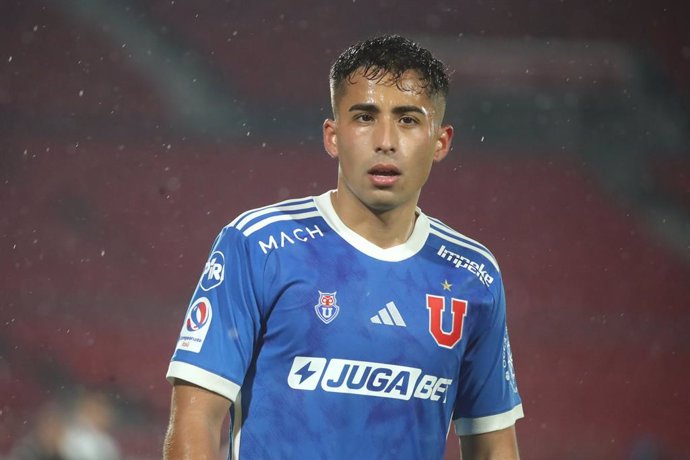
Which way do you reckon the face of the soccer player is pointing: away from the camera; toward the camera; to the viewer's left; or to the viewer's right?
toward the camera

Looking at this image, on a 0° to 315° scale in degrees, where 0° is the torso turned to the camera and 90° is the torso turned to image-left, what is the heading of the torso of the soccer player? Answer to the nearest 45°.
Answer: approximately 0°
